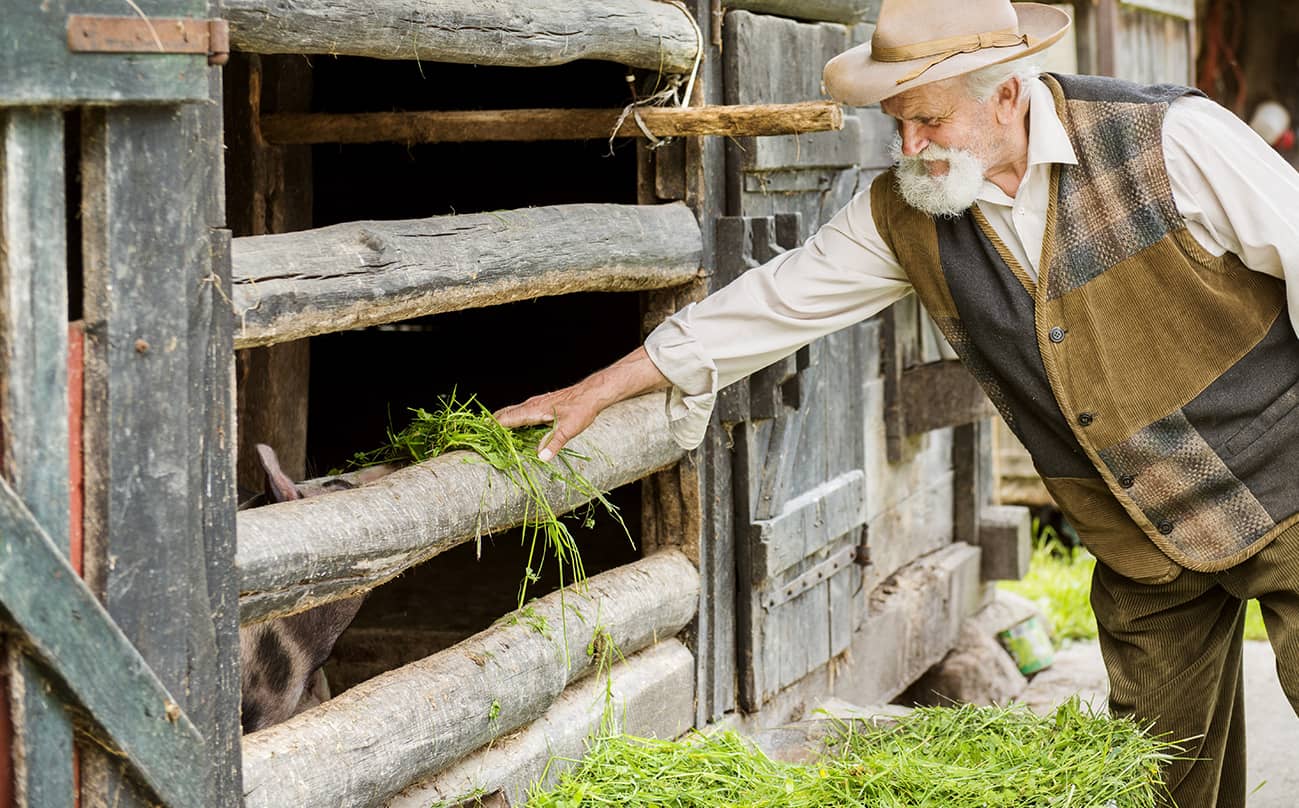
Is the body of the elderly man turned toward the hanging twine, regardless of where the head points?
no

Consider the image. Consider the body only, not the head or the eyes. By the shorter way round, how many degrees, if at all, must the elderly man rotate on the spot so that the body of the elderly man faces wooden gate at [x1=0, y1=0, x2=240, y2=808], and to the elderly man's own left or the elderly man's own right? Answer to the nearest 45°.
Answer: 0° — they already face it

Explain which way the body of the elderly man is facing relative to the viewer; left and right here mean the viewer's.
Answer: facing the viewer and to the left of the viewer

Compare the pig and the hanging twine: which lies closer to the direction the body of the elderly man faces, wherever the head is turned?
the pig

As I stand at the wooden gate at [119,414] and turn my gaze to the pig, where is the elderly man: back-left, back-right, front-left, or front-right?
front-right

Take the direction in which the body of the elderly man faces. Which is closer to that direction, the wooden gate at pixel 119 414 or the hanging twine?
the wooden gate

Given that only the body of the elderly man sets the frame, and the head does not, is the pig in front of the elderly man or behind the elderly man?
in front

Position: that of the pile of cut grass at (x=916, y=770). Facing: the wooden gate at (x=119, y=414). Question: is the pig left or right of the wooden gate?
right
